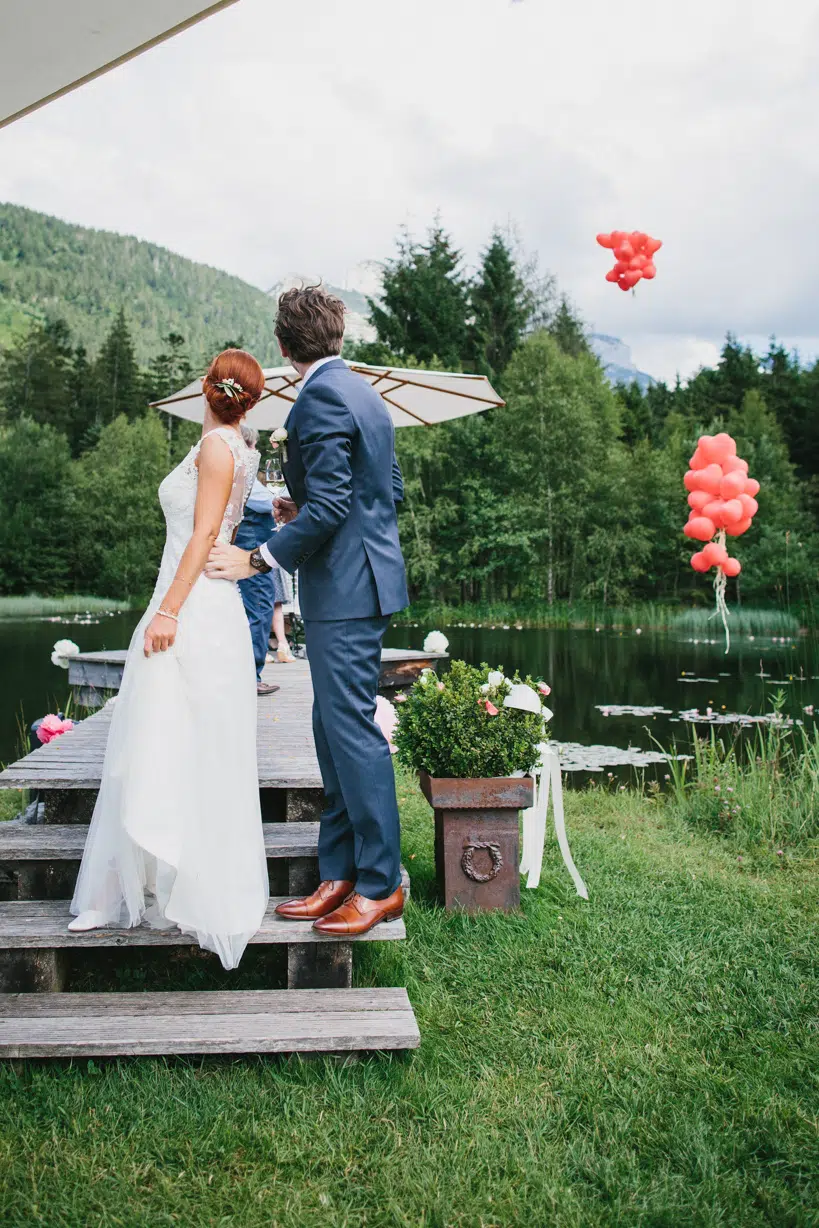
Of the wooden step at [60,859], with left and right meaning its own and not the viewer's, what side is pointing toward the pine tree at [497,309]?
back

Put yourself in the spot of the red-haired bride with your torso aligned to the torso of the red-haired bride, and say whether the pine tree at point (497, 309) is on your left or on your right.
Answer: on your right
